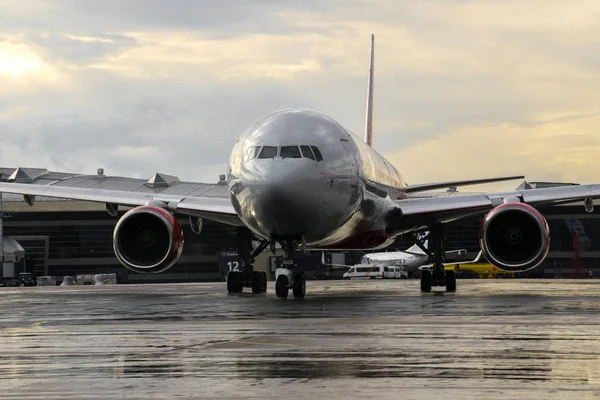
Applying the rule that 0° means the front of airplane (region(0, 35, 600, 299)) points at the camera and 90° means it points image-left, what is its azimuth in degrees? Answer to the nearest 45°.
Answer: approximately 0°
